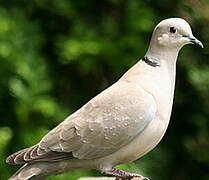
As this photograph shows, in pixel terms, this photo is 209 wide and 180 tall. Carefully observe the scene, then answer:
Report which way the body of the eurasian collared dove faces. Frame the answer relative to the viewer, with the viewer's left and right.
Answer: facing to the right of the viewer
